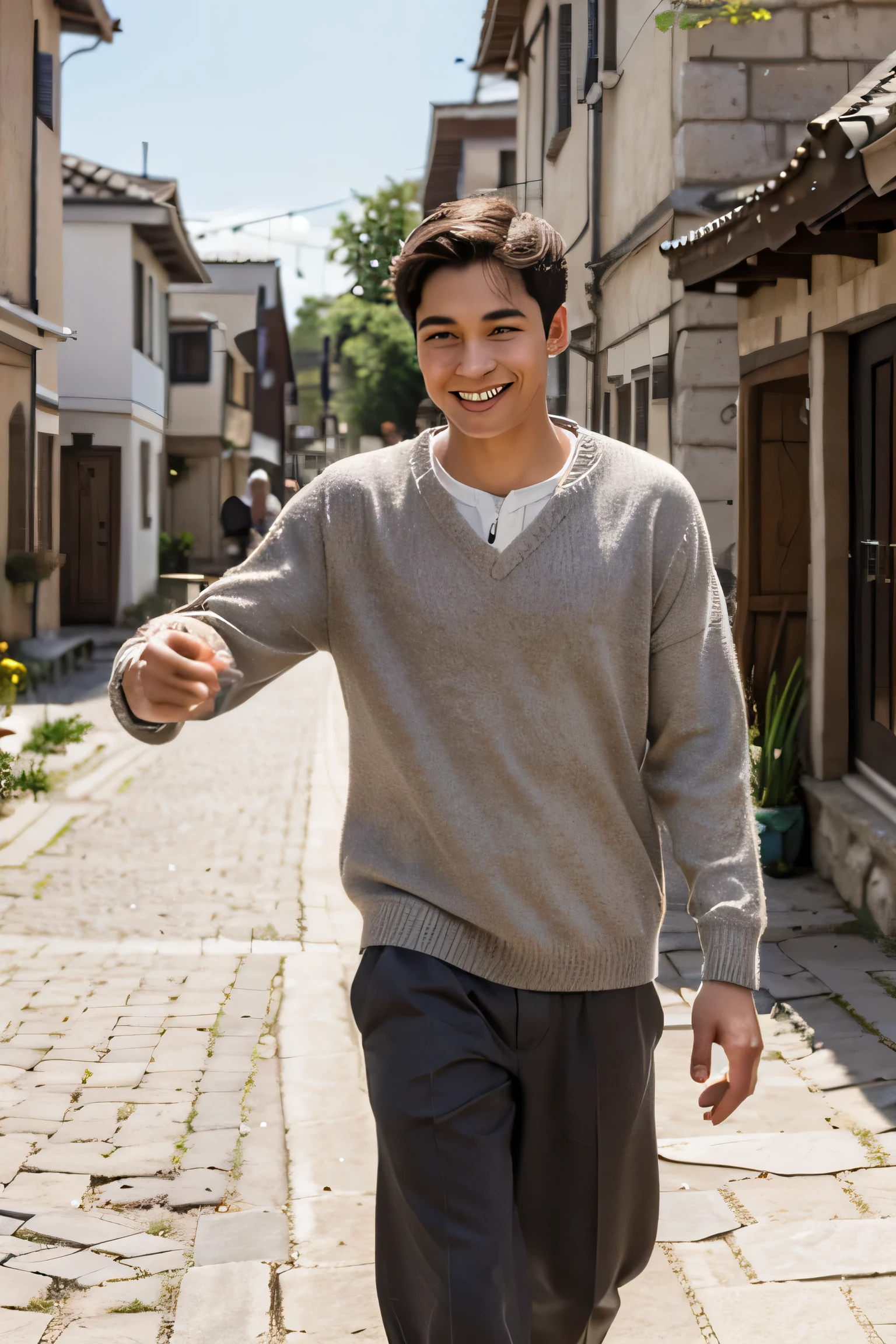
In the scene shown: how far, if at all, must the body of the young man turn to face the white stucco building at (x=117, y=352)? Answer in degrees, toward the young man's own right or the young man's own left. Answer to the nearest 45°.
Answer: approximately 180°

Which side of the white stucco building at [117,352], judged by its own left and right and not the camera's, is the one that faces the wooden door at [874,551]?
front

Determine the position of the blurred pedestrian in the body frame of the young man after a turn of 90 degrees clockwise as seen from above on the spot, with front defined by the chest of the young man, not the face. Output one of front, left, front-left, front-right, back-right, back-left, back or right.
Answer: right

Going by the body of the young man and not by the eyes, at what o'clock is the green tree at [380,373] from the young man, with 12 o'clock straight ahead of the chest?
The green tree is roughly at 6 o'clock from the young man.

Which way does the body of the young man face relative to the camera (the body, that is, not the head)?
toward the camera
